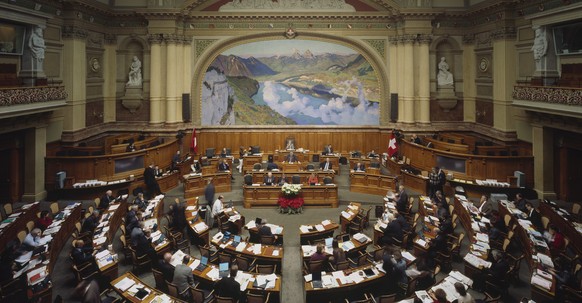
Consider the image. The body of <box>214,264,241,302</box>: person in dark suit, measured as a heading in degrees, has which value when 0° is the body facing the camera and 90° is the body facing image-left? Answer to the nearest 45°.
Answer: approximately 180°

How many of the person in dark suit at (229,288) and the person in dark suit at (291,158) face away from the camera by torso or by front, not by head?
1

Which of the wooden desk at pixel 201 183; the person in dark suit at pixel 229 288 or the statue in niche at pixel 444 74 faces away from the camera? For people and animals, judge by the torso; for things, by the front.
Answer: the person in dark suit

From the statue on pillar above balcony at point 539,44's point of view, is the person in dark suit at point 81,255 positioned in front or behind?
in front

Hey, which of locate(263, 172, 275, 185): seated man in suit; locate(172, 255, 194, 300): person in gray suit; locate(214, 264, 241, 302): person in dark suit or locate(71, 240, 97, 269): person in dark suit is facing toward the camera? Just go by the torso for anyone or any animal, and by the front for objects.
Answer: the seated man in suit

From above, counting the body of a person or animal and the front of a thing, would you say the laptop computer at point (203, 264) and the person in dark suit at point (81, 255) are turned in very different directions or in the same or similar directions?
very different directions

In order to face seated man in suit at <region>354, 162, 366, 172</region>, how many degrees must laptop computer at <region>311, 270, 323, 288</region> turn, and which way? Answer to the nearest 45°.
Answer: approximately 180°

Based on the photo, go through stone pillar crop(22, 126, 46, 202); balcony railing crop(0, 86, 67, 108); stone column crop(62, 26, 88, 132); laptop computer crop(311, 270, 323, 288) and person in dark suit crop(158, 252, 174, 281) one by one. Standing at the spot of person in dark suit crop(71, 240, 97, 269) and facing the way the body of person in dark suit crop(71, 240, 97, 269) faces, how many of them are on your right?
2
